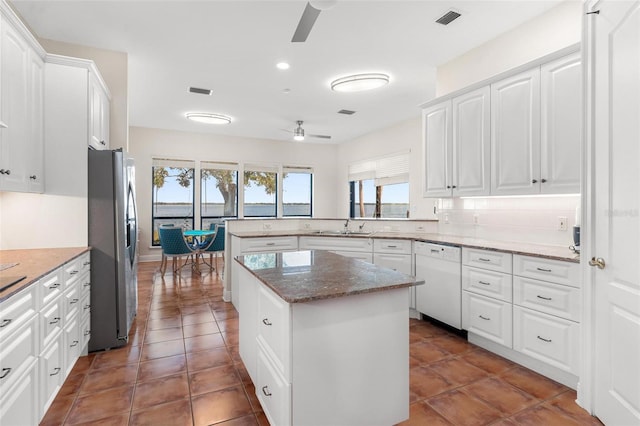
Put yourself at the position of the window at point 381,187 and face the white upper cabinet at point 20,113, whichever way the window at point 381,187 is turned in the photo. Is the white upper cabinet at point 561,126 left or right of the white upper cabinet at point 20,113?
left

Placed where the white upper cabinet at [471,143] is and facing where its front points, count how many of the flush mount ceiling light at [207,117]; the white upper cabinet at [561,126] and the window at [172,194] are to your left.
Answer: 1

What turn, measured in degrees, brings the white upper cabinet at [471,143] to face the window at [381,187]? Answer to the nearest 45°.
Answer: approximately 90° to its right

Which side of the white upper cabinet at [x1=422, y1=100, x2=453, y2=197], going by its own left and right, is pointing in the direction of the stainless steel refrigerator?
front

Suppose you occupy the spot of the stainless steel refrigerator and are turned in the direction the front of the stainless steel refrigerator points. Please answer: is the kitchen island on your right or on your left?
on your right

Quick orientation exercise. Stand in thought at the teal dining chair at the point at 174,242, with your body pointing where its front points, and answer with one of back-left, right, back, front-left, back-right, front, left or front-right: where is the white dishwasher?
right

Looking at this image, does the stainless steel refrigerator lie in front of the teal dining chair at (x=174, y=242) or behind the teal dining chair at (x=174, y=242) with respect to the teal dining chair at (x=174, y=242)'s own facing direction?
behind

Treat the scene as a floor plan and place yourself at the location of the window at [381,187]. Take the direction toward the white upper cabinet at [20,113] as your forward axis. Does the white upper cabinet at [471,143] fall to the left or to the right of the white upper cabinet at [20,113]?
left

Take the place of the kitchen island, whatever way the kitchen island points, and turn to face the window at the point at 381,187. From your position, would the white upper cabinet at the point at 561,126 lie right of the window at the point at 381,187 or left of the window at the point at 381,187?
right

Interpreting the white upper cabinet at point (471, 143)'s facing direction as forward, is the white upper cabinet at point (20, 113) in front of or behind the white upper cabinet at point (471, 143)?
in front

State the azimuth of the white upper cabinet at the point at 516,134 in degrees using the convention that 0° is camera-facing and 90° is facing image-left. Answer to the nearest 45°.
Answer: approximately 45°

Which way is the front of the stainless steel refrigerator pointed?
to the viewer's right

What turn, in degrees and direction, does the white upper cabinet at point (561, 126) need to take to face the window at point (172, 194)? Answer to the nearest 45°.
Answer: approximately 45° to its right

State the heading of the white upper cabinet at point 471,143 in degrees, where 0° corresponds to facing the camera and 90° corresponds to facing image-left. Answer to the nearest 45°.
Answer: approximately 45°

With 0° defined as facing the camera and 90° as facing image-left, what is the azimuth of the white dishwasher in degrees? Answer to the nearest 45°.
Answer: approximately 45°
